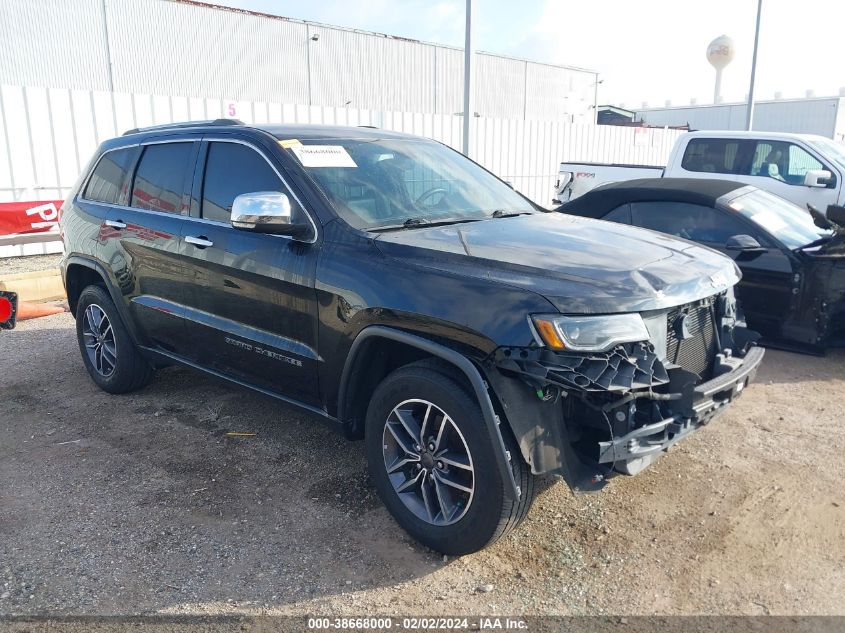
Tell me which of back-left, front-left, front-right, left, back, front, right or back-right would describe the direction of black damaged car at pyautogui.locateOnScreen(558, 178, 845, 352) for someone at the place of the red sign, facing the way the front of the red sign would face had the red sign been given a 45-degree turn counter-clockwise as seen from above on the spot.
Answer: front

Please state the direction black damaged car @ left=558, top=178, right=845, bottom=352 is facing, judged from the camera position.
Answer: facing the viewer and to the right of the viewer

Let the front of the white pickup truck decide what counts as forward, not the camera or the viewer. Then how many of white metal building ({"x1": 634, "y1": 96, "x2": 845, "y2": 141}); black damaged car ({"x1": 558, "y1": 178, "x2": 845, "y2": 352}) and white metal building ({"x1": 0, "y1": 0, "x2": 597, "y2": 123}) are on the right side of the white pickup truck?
1

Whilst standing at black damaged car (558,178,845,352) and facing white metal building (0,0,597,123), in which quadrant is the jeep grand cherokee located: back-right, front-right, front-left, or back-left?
back-left

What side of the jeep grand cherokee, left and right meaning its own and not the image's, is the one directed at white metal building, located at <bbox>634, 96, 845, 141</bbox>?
left

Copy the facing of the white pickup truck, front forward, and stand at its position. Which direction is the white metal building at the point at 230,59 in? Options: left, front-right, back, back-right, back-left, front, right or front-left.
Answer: back-left

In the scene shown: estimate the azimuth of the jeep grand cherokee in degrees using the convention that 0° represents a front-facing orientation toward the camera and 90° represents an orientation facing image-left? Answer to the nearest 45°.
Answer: approximately 315°

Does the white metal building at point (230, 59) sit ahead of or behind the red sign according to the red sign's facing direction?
behind

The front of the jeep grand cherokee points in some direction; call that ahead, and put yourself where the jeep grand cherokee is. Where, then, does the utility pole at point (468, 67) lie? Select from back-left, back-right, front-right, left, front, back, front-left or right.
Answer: back-left

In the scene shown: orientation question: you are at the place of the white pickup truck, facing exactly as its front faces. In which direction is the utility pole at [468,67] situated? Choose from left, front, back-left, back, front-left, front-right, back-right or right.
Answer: back

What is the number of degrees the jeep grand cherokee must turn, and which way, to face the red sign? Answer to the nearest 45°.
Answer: approximately 180°

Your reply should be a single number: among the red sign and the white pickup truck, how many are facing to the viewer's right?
1

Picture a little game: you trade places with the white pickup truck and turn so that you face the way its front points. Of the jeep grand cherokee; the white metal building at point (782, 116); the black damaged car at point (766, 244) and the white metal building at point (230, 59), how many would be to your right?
2

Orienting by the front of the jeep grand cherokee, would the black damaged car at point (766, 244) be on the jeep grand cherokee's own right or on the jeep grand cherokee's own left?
on the jeep grand cherokee's own left

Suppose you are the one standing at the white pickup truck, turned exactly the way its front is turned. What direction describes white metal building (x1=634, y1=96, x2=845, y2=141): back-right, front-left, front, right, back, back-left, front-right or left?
left

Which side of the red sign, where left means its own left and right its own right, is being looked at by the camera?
front

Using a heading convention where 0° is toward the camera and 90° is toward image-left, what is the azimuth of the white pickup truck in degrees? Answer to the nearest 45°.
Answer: approximately 270°

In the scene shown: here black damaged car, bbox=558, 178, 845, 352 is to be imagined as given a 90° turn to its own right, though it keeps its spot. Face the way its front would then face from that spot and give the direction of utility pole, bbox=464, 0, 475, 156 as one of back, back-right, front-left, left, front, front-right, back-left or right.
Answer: right

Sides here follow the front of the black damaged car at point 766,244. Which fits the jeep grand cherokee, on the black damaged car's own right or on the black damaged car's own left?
on the black damaged car's own right
